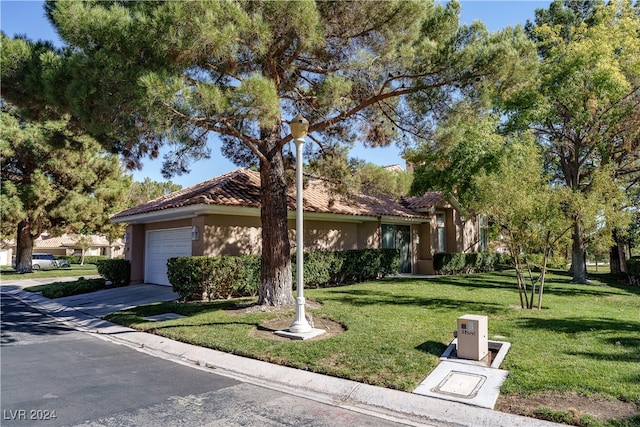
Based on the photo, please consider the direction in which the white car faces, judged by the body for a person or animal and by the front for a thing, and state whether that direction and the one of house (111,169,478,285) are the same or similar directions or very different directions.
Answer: very different directions

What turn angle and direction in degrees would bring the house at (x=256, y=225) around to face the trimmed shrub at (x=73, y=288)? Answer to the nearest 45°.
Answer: approximately 45° to its right

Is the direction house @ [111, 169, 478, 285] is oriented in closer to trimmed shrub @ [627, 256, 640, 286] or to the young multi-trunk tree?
the young multi-trunk tree

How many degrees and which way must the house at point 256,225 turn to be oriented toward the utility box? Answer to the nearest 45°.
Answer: approximately 45° to its left

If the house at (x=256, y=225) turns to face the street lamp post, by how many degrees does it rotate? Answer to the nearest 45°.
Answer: approximately 45° to its left

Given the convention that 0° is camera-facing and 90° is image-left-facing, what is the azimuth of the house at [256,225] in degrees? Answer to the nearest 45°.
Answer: approximately 45°

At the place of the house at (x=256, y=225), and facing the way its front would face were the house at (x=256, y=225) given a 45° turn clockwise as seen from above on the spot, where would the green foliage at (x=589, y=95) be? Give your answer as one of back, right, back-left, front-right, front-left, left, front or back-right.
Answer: back
